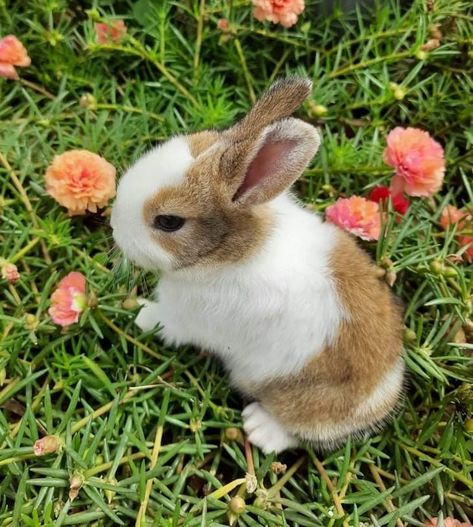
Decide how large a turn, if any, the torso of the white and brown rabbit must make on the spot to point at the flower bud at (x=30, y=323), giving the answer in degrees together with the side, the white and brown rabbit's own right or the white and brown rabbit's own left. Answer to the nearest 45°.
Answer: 0° — it already faces it

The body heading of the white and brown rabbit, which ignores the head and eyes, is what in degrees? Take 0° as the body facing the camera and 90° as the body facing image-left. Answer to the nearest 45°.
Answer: approximately 90°

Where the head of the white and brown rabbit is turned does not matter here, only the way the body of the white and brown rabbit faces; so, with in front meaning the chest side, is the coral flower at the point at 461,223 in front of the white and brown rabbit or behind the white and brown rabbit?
behind

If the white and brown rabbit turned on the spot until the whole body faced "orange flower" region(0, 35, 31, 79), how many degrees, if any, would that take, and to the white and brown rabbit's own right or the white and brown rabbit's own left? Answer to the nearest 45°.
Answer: approximately 45° to the white and brown rabbit's own right

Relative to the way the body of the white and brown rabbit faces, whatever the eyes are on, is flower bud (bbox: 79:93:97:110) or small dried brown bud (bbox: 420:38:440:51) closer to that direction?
the flower bud

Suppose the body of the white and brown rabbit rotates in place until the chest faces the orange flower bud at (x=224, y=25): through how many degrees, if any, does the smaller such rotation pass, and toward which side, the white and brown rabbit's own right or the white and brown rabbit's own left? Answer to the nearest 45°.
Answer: approximately 90° to the white and brown rabbit's own right
